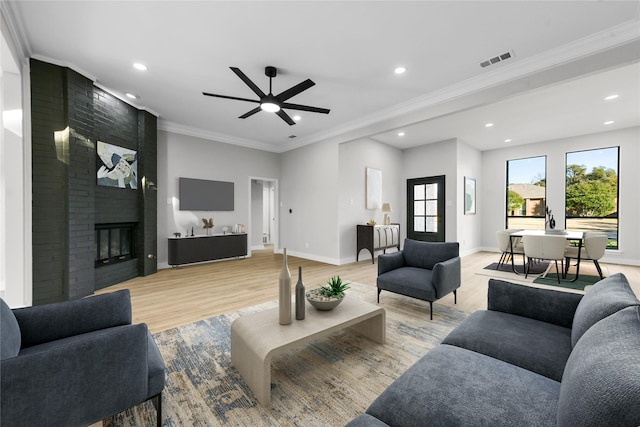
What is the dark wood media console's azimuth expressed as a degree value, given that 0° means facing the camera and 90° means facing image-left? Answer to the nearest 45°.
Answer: approximately 315°

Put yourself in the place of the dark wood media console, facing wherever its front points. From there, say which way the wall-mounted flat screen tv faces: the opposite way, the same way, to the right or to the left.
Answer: the same way

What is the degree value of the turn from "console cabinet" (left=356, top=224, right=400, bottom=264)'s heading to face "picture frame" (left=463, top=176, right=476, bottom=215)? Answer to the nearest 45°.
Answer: approximately 90° to its left

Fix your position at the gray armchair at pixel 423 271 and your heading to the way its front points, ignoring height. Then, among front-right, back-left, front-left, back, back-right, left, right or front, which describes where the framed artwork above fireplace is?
front-right

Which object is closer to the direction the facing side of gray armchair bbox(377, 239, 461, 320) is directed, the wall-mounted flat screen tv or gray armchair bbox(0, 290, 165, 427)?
the gray armchair

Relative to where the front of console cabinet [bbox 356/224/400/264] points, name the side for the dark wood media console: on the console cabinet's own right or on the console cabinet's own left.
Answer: on the console cabinet's own right

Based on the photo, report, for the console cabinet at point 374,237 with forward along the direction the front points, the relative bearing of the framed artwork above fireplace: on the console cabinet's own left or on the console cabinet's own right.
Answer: on the console cabinet's own right

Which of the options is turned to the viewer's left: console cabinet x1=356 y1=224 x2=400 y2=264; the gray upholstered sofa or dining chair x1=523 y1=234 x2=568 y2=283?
the gray upholstered sofa

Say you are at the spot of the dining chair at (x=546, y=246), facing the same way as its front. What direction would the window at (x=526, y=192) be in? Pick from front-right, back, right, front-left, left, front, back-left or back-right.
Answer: front

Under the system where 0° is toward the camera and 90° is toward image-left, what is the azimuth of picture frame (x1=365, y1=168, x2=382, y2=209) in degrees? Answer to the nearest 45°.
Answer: approximately 315°

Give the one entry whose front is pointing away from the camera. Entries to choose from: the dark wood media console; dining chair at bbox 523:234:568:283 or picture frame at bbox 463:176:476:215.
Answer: the dining chair

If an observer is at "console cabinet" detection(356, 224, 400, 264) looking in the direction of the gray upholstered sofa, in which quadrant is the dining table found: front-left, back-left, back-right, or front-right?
front-left

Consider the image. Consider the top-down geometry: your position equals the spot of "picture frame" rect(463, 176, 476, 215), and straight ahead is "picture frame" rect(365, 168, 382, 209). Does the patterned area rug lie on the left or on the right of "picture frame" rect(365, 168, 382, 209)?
left

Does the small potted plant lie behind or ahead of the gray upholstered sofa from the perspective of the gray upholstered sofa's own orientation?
ahead

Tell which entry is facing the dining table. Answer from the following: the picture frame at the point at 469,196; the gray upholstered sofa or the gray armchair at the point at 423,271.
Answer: the picture frame

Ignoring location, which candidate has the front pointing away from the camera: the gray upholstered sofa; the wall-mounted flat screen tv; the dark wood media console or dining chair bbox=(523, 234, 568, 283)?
the dining chair

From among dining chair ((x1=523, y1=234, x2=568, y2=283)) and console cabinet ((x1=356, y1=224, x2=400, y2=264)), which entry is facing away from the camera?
the dining chair

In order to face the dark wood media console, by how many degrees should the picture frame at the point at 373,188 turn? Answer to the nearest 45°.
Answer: approximately 90° to its right

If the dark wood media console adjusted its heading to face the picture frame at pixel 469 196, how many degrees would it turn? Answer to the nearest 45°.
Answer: approximately 45° to its left

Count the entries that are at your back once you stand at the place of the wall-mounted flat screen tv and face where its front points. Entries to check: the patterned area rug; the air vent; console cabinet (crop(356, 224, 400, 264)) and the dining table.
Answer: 0

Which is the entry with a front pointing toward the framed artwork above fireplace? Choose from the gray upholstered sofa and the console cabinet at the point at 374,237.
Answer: the gray upholstered sofa

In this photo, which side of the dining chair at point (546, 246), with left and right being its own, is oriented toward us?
back

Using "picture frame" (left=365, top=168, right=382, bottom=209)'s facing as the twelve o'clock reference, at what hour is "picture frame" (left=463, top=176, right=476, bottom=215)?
"picture frame" (left=463, top=176, right=476, bottom=215) is roughly at 10 o'clock from "picture frame" (left=365, top=168, right=382, bottom=209).

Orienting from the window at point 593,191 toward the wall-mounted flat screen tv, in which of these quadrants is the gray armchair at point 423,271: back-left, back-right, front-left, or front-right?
front-left
